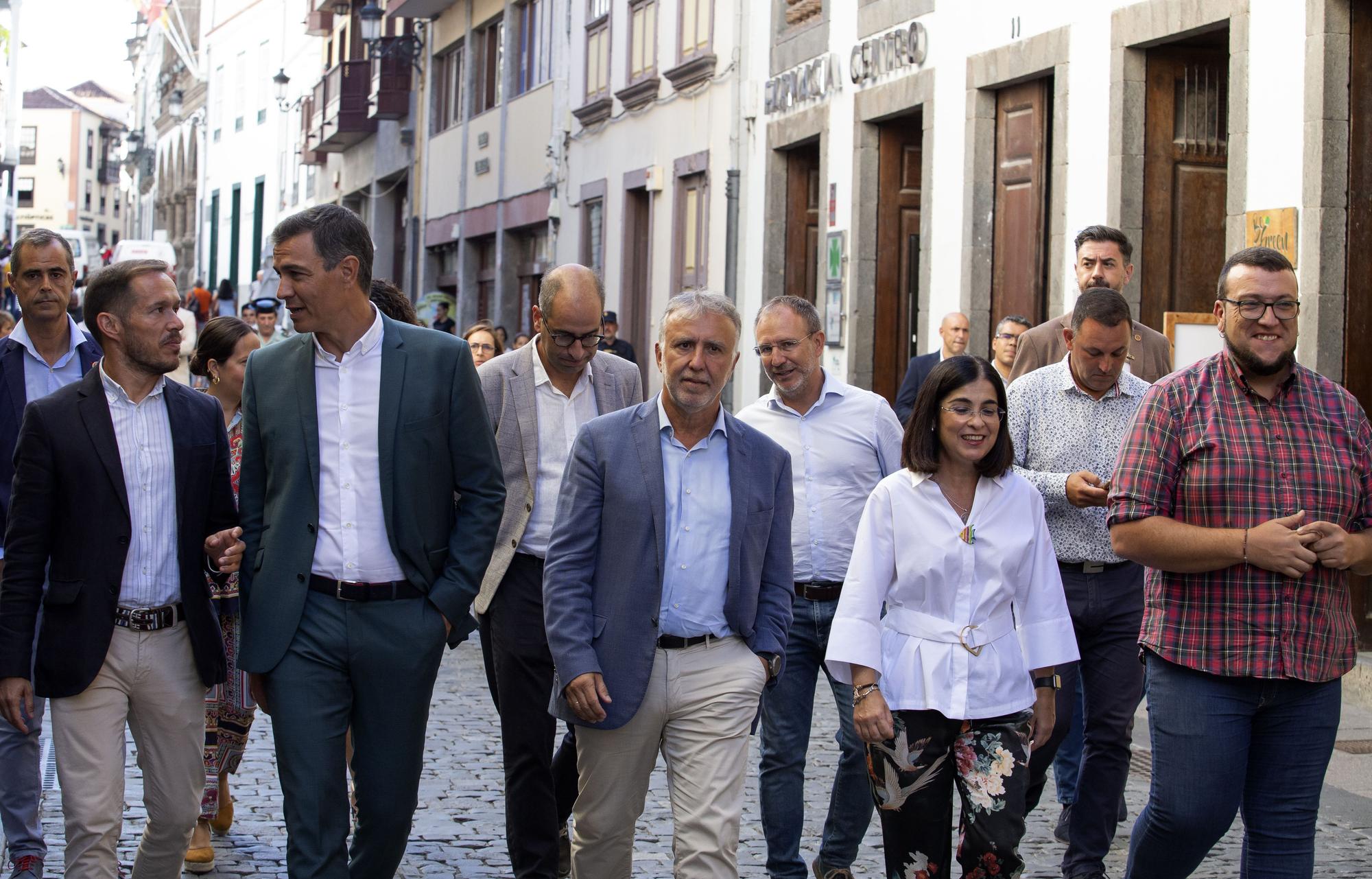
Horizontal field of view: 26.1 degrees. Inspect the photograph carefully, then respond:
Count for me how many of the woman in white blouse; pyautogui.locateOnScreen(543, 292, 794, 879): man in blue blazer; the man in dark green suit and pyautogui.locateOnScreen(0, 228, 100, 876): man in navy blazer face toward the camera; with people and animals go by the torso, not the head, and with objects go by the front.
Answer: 4

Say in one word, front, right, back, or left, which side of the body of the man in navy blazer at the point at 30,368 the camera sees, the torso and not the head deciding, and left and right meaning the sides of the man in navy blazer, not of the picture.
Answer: front

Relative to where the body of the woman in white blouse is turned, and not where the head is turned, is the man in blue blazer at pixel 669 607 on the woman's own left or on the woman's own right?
on the woman's own right

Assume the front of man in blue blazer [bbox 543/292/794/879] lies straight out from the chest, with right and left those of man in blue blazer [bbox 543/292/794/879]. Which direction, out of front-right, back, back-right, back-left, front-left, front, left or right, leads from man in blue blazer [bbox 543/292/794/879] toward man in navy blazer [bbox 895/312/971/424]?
back

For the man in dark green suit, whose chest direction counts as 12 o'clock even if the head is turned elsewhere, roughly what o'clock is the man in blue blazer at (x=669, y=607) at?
The man in blue blazer is roughly at 9 o'clock from the man in dark green suit.

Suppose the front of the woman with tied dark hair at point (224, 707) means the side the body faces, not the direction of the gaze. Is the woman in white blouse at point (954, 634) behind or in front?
in front

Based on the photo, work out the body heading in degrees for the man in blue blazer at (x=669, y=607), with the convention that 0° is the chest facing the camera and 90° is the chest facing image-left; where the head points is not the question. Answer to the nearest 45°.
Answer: approximately 0°

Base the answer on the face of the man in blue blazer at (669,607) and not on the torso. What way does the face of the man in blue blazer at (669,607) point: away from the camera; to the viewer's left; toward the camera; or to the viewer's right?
toward the camera

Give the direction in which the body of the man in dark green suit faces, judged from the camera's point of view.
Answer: toward the camera

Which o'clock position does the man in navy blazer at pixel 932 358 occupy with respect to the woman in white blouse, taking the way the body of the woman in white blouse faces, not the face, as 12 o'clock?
The man in navy blazer is roughly at 6 o'clock from the woman in white blouse.

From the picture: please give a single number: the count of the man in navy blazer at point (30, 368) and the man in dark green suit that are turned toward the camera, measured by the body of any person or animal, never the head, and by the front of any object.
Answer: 2

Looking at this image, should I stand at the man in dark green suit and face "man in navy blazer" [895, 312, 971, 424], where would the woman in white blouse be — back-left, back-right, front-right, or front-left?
front-right

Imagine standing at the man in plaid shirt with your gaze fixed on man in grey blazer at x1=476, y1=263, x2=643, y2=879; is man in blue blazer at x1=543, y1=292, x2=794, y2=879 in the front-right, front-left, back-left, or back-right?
front-left

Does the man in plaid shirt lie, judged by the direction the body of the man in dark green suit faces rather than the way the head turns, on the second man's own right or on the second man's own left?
on the second man's own left
